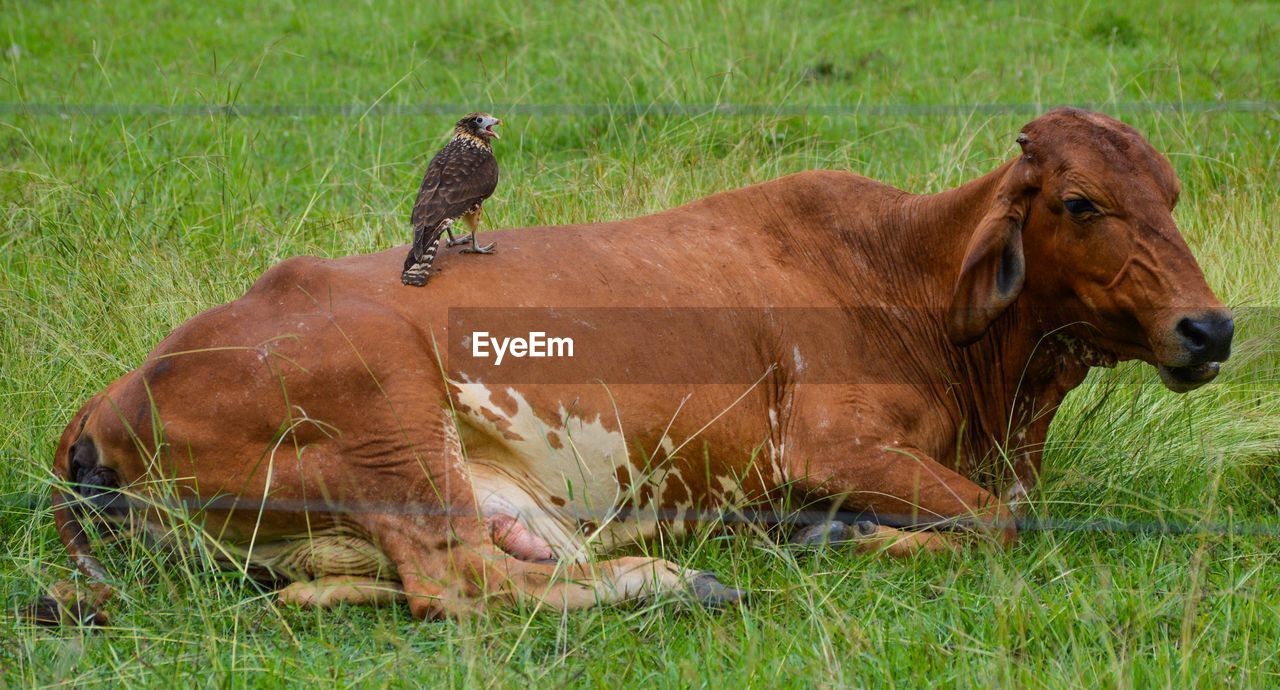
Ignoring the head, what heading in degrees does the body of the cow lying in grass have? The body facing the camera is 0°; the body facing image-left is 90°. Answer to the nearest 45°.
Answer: approximately 270°
